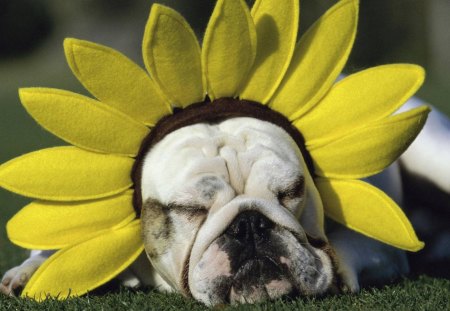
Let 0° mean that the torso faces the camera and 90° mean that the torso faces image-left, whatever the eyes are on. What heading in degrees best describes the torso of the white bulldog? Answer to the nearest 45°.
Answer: approximately 0°
